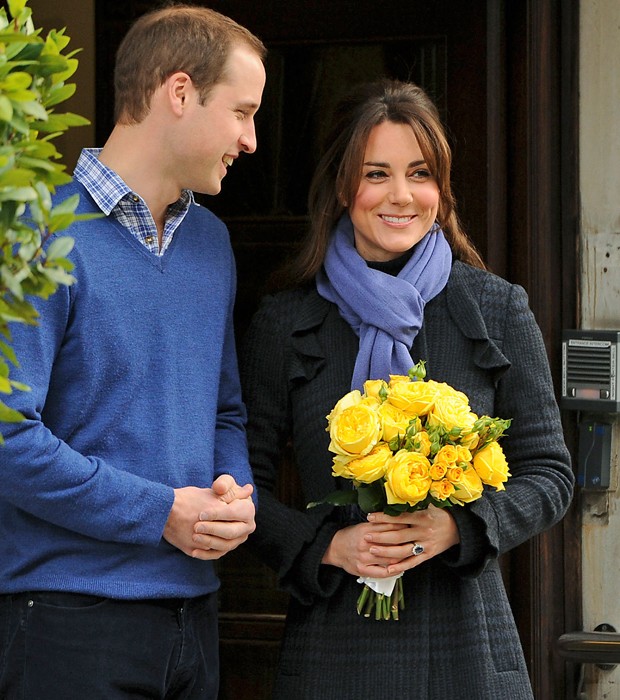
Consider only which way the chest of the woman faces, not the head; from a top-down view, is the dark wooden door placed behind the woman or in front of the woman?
behind

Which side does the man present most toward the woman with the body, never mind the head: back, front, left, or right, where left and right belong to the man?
left

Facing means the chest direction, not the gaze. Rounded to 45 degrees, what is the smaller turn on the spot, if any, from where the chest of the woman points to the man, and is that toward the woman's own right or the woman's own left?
approximately 45° to the woman's own right

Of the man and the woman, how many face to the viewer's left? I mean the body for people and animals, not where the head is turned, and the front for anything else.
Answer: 0

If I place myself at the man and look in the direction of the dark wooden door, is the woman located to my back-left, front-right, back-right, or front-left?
front-right

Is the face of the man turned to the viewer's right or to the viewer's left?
to the viewer's right

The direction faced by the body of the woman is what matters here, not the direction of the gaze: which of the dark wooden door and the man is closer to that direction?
the man

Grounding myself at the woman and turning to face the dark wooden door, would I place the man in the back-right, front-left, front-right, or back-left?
back-left

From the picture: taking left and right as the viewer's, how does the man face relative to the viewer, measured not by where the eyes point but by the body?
facing the viewer and to the right of the viewer

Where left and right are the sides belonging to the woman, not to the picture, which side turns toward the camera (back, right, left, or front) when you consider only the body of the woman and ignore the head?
front
